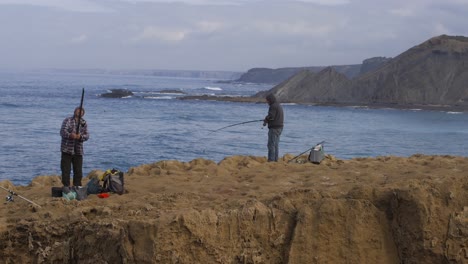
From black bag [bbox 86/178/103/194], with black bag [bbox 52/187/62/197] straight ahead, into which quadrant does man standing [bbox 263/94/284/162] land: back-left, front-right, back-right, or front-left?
back-right

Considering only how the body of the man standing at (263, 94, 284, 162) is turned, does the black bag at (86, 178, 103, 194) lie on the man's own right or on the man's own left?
on the man's own left

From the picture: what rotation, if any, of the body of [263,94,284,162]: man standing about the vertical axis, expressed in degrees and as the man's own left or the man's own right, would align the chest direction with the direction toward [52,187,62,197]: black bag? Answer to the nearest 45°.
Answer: approximately 45° to the man's own left

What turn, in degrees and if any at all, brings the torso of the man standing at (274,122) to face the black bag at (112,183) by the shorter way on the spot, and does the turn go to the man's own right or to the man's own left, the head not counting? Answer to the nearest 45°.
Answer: approximately 45° to the man's own left
